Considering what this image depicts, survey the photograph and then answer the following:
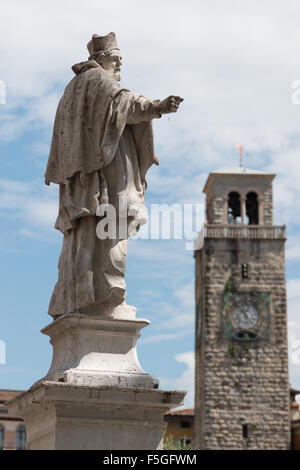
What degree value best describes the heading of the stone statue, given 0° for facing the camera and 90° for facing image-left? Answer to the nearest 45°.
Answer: approximately 270°

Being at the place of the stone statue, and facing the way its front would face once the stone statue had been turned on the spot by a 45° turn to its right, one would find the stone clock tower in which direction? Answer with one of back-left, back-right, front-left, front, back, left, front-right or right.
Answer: back-left
